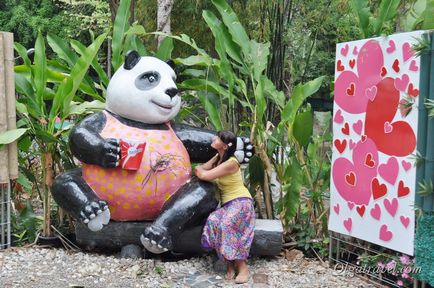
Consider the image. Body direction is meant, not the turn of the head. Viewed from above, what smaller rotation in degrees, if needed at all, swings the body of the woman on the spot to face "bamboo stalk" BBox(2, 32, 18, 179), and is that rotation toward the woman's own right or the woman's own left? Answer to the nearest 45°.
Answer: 0° — they already face it

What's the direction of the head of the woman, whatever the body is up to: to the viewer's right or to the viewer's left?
to the viewer's left

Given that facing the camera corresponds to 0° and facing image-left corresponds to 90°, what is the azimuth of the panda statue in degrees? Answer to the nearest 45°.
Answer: approximately 315°

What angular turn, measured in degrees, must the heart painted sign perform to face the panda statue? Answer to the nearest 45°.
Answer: approximately 45° to its right

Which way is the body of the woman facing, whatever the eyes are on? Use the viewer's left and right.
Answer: facing to the left of the viewer

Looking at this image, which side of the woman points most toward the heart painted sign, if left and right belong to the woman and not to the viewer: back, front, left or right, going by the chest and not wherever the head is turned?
back

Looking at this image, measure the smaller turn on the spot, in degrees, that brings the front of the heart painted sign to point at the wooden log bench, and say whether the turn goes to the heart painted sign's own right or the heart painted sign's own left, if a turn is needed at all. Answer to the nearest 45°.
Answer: approximately 45° to the heart painted sign's own right

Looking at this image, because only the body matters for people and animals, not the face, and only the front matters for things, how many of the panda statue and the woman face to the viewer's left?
1

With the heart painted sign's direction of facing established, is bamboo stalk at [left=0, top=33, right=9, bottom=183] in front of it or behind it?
in front

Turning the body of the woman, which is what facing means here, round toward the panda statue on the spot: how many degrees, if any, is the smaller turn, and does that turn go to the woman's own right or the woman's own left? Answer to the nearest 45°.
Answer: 0° — they already face it
